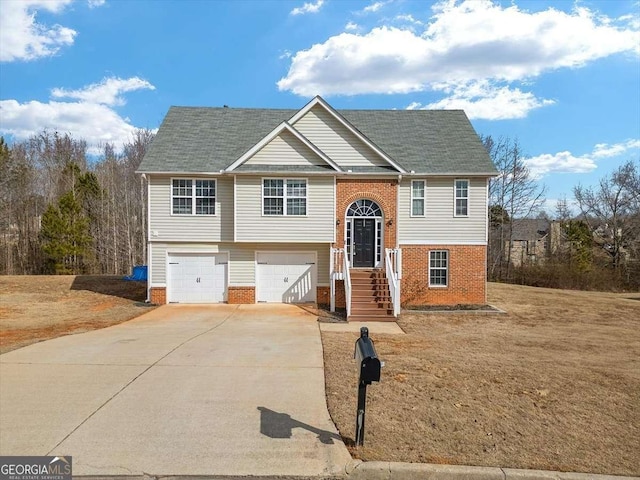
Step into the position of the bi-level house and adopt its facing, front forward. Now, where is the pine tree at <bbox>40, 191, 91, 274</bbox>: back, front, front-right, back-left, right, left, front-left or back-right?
back-right

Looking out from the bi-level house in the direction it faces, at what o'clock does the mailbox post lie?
The mailbox post is roughly at 12 o'clock from the bi-level house.

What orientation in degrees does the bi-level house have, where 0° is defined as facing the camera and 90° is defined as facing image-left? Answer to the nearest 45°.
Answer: approximately 0°

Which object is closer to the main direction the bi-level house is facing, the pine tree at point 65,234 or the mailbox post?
the mailbox post

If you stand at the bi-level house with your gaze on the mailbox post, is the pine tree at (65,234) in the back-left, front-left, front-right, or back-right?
back-right
